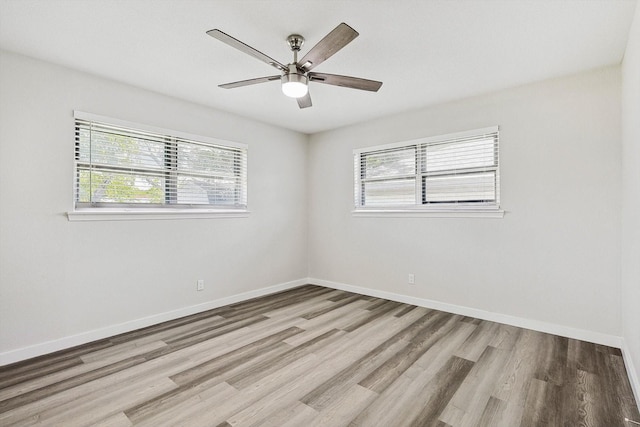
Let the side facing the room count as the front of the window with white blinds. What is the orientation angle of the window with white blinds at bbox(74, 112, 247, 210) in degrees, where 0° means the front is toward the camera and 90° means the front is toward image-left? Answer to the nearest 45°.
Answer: approximately 315°

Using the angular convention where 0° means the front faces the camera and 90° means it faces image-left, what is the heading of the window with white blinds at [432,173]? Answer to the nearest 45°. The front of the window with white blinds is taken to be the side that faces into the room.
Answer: approximately 45°

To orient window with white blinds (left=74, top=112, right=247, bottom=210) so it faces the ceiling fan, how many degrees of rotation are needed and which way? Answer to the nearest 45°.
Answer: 0° — it already faces it

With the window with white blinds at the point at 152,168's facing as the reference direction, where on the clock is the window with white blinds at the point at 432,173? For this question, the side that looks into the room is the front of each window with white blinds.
the window with white blinds at the point at 432,173 is roughly at 11 o'clock from the window with white blinds at the point at 152,168.

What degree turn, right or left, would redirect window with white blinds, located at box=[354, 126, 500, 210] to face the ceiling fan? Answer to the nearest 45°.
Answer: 0° — it already faces it
